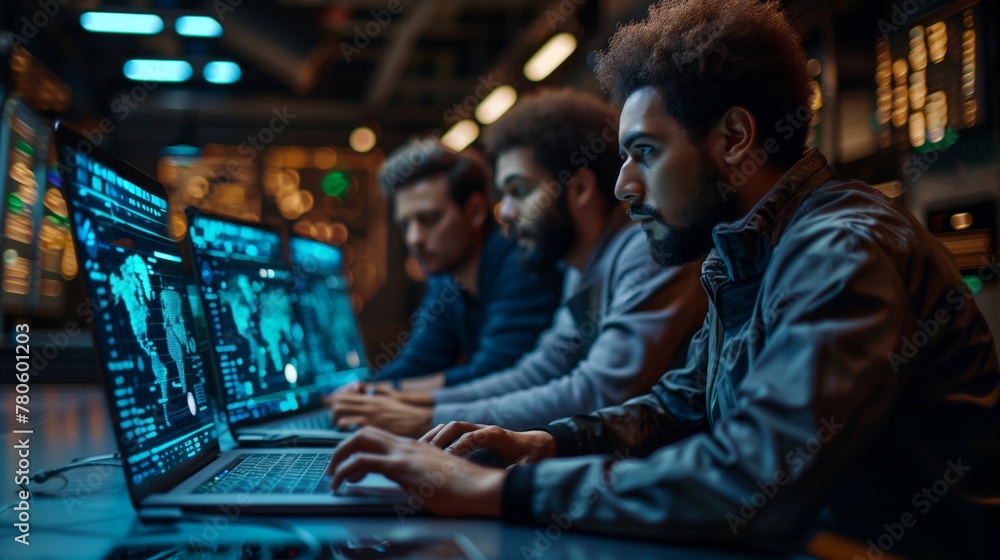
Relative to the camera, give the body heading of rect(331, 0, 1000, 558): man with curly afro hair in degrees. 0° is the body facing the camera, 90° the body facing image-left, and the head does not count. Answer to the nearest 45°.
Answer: approximately 90°

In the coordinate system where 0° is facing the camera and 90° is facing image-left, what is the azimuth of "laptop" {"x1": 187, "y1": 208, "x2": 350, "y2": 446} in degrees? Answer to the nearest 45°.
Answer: approximately 315°

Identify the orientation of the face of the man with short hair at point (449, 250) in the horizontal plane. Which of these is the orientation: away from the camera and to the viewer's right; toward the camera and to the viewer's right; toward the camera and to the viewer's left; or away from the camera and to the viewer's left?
toward the camera and to the viewer's left

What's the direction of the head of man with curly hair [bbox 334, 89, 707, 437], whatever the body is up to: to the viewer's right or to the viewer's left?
to the viewer's left

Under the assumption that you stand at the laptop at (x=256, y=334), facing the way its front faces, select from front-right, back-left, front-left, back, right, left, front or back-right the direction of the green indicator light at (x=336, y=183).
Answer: back-left

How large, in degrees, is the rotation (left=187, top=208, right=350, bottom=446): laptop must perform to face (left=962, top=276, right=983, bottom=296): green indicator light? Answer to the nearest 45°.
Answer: approximately 45° to its left

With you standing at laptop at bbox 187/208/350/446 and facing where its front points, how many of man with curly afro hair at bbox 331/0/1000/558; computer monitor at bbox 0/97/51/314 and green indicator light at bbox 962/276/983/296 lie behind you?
1

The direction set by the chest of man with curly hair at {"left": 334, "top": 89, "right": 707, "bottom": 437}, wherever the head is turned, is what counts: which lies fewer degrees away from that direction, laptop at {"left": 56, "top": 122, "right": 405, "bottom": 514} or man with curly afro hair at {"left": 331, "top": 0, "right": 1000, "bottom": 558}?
the laptop

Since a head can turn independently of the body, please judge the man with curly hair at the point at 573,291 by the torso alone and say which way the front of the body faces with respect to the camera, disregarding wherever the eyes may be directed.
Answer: to the viewer's left
